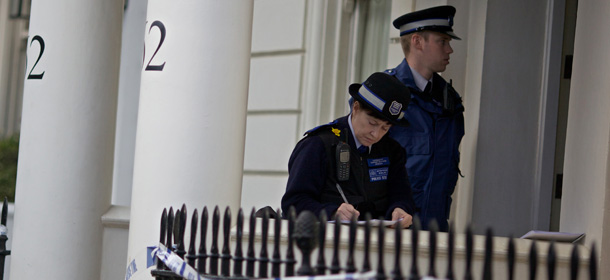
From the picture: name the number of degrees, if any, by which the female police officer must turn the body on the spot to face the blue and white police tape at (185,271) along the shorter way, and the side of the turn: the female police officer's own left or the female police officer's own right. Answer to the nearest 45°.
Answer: approximately 90° to the female police officer's own right

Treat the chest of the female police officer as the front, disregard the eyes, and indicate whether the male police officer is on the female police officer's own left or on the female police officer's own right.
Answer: on the female police officer's own left

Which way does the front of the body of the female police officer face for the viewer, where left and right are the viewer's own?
facing the viewer and to the right of the viewer
